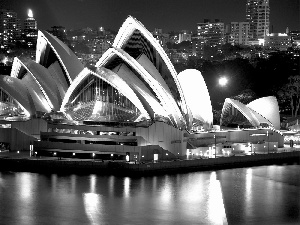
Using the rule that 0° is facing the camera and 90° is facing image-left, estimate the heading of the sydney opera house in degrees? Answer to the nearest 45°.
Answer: approximately 45°
